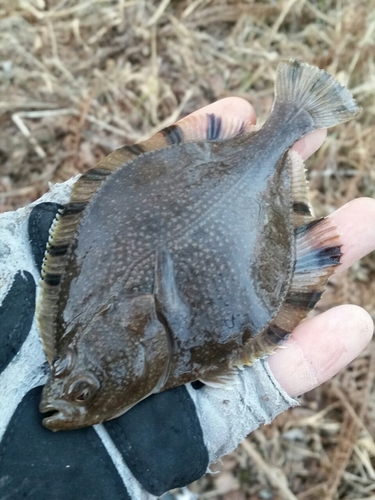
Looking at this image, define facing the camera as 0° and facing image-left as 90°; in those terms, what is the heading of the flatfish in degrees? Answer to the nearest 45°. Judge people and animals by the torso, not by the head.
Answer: approximately 45°
